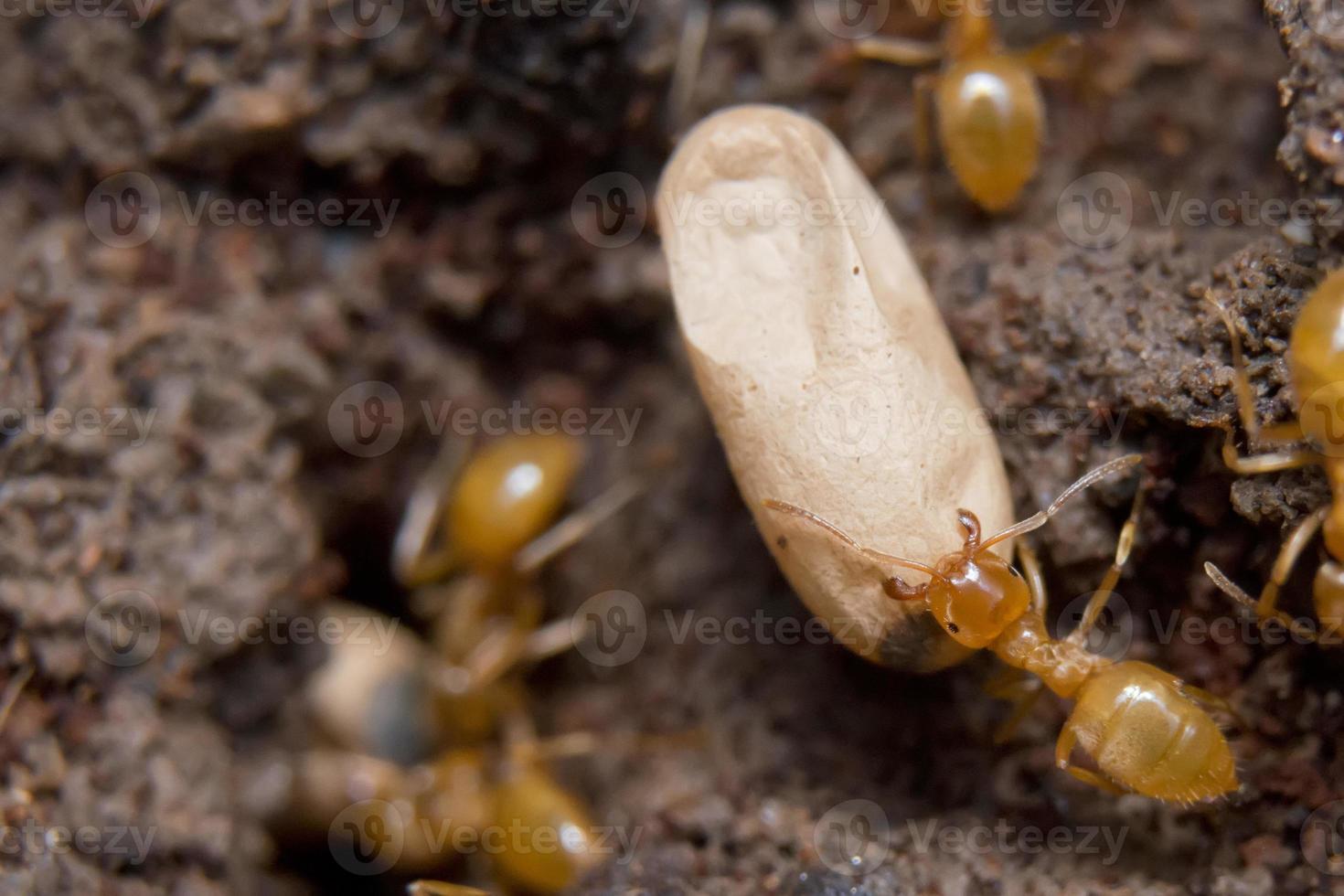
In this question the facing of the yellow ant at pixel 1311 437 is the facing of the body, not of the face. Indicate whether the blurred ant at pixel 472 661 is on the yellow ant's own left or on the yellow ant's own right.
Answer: on the yellow ant's own right

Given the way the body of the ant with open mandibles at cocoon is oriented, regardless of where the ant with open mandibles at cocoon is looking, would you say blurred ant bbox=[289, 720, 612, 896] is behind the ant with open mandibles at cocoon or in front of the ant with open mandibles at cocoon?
in front

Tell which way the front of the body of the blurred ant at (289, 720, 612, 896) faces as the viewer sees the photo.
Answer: to the viewer's left

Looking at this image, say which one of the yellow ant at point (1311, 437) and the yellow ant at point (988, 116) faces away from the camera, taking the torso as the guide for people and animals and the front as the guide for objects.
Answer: the yellow ant at point (988, 116)

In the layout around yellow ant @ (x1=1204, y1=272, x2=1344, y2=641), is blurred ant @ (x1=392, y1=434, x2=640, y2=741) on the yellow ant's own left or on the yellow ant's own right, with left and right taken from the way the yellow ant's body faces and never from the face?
on the yellow ant's own right

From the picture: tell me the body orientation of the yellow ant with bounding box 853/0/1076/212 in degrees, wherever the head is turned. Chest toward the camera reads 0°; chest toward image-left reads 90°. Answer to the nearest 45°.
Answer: approximately 180°

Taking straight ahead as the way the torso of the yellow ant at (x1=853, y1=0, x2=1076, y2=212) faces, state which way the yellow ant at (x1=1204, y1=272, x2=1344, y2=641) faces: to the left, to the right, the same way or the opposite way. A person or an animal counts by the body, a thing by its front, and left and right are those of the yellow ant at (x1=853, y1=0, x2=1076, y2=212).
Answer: the opposite way
